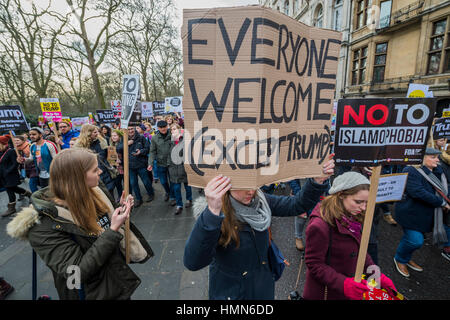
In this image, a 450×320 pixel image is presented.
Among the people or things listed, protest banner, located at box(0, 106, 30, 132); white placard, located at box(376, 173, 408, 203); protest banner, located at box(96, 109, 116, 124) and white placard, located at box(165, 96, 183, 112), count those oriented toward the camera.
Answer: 4

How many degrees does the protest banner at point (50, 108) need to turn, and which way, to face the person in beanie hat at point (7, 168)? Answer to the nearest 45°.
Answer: approximately 45° to its right

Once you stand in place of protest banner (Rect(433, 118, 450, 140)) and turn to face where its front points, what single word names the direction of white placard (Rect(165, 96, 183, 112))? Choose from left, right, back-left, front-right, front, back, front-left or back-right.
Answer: right

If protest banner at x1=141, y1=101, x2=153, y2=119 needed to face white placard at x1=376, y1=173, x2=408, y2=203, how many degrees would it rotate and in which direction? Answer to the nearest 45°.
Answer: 0° — it already faces it

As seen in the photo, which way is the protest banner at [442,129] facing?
toward the camera

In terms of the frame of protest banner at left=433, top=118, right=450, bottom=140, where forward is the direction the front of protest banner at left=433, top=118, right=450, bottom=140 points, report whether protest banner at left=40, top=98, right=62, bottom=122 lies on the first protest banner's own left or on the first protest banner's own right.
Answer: on the first protest banner's own right

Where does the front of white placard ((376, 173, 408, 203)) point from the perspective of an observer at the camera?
facing the viewer

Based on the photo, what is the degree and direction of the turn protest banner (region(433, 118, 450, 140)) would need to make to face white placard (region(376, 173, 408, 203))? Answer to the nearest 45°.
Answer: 0° — it already faces it

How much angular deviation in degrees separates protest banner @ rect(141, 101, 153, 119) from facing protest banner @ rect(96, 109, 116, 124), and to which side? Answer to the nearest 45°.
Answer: approximately 45° to its right

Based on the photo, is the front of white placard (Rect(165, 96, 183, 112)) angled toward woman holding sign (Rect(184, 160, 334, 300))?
yes

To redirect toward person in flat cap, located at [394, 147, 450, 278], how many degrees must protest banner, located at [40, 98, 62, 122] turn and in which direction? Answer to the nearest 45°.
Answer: approximately 45° to its left

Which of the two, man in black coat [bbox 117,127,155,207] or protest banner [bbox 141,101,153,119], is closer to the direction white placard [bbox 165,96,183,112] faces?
the man in black coat
